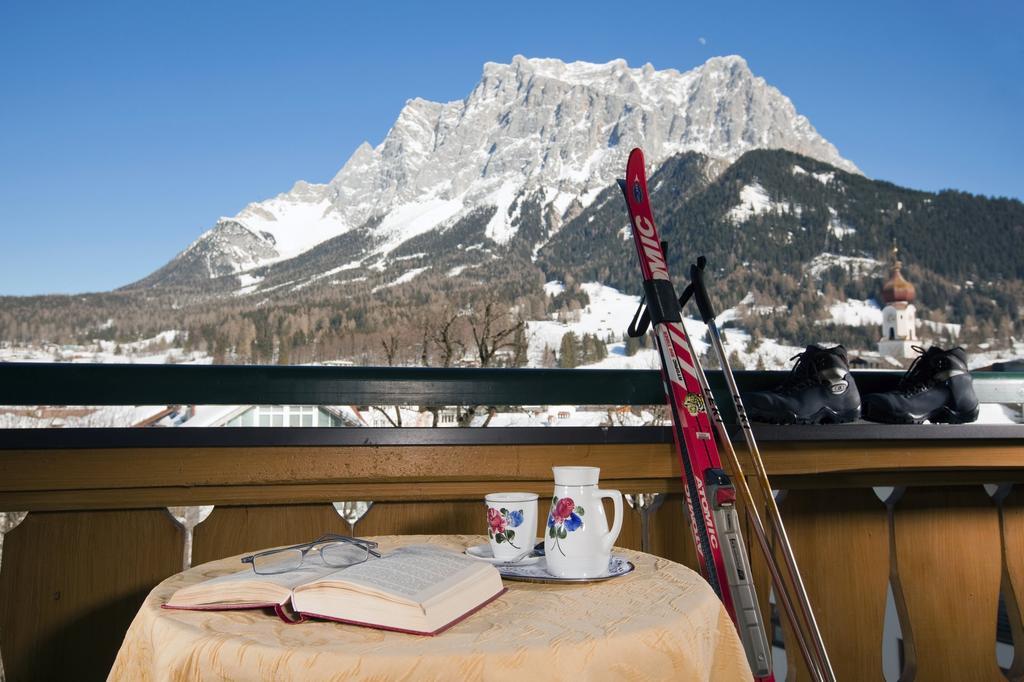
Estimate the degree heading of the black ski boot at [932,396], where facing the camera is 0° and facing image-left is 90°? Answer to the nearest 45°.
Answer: approximately 90°

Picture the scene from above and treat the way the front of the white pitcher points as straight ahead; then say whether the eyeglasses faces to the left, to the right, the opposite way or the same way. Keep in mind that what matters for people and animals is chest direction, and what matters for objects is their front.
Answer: to the left

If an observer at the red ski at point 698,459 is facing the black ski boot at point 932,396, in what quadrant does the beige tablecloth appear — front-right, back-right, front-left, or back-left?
back-right

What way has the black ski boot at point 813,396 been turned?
to the viewer's left

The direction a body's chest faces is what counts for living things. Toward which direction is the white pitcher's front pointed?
to the viewer's left

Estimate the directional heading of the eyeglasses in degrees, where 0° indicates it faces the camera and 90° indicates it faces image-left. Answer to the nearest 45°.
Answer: approximately 0°

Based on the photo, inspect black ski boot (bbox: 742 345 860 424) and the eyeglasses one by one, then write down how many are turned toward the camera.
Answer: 1

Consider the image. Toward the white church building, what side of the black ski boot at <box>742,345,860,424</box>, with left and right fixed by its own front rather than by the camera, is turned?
right

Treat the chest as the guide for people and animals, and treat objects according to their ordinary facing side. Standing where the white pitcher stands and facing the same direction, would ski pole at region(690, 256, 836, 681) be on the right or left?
on its right
